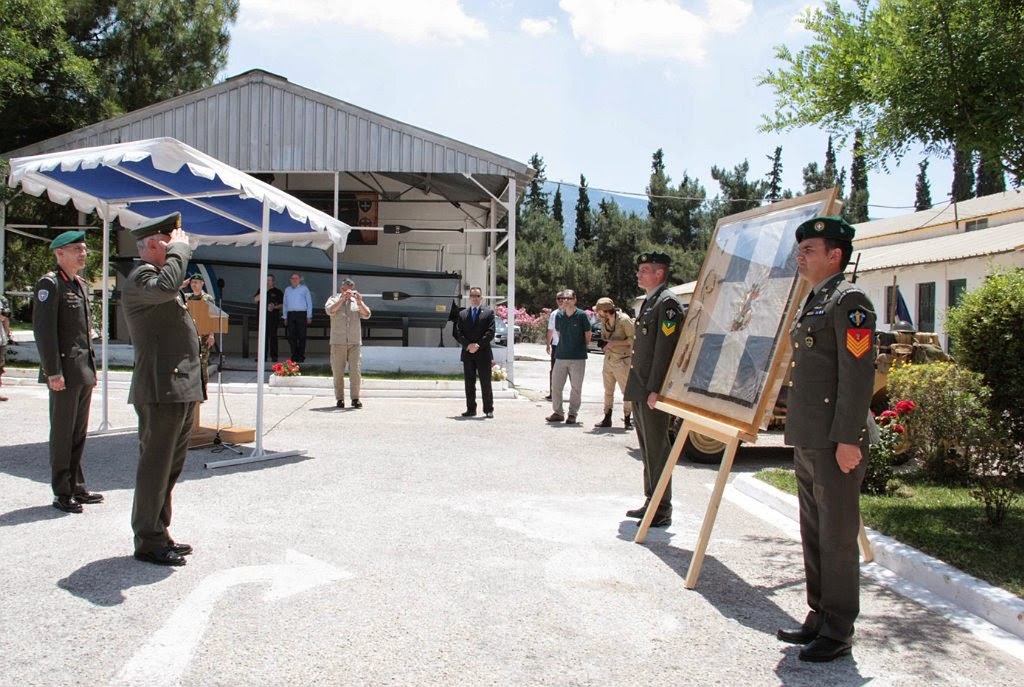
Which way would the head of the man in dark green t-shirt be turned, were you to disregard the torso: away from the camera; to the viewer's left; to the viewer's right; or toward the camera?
toward the camera

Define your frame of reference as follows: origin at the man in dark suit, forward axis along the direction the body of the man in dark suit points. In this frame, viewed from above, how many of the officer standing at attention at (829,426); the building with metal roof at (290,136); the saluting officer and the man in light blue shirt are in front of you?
2

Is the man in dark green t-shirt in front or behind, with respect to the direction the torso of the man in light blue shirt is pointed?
in front

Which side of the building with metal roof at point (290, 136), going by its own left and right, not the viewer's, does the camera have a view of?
front

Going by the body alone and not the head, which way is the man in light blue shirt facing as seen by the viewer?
toward the camera

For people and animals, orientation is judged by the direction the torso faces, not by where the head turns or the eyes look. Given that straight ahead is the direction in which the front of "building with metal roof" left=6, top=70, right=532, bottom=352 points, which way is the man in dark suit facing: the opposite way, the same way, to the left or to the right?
the same way

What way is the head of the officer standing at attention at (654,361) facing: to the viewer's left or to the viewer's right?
to the viewer's left

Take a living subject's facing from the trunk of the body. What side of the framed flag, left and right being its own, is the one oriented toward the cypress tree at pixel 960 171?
back

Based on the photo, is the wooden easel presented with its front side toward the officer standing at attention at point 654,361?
no

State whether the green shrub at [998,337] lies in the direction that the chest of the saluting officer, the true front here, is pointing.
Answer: yes

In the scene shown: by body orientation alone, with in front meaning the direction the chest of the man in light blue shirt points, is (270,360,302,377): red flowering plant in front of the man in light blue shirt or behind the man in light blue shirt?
in front

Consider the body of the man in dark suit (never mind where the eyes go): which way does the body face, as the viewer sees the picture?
toward the camera

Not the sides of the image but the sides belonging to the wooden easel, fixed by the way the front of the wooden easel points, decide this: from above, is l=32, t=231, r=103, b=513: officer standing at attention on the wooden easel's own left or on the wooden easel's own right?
on the wooden easel's own right

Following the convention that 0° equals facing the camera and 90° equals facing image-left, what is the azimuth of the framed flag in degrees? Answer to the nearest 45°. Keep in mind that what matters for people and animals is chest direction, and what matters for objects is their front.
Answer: approximately 45°

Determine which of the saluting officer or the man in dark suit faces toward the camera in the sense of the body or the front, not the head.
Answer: the man in dark suit

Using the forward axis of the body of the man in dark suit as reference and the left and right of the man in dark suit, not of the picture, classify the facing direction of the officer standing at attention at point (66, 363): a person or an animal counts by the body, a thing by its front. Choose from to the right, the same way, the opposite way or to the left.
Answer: to the left

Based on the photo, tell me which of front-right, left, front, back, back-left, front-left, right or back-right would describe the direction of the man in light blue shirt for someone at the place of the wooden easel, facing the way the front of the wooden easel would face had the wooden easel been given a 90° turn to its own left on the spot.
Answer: back
